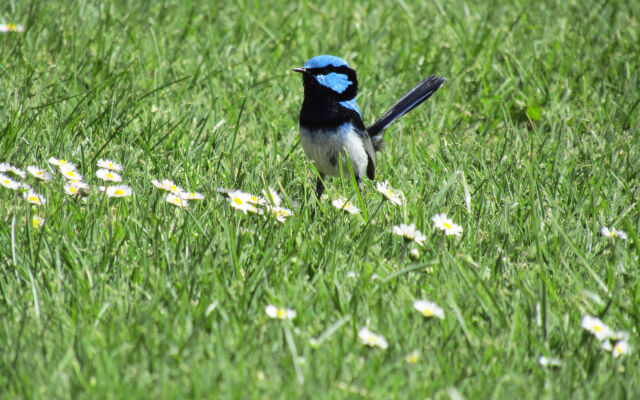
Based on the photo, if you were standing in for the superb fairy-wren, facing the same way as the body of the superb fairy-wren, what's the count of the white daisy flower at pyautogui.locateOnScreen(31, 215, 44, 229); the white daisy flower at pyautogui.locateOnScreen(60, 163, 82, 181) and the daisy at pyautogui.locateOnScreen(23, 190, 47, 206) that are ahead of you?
3

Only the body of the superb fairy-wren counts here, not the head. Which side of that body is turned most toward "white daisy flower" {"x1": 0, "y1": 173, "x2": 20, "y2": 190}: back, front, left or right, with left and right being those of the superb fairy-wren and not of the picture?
front

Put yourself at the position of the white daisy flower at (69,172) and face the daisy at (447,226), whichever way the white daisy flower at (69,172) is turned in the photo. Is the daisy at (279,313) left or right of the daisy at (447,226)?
right

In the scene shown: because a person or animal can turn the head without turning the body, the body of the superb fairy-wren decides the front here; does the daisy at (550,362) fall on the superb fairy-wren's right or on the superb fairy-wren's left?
on the superb fairy-wren's left

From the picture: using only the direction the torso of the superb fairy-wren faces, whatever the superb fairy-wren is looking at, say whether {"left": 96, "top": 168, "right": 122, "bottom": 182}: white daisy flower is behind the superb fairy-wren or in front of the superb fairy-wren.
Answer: in front

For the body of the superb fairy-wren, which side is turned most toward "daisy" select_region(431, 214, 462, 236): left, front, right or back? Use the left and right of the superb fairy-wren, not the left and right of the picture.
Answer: left

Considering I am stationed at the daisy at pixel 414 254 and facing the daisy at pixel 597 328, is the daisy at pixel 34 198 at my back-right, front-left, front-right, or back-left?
back-right

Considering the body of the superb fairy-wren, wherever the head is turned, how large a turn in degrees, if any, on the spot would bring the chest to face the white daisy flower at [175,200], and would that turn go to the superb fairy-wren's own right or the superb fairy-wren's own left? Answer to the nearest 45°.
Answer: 0° — it already faces it

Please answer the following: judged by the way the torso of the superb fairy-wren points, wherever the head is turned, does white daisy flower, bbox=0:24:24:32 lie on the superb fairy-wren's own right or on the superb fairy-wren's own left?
on the superb fairy-wren's own right

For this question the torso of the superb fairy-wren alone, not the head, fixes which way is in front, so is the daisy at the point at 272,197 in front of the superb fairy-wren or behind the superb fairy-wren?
in front

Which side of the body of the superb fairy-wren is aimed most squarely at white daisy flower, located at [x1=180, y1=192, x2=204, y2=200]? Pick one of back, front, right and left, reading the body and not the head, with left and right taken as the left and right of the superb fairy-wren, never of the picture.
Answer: front

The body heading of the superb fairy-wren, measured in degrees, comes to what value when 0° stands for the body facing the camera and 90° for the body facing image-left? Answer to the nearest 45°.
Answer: approximately 45°

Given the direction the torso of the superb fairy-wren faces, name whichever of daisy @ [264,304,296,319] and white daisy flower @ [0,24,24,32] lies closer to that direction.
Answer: the daisy

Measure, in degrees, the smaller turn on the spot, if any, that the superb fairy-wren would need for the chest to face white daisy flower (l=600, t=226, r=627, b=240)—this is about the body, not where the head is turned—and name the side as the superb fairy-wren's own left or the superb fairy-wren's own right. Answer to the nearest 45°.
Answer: approximately 90° to the superb fairy-wren's own left
